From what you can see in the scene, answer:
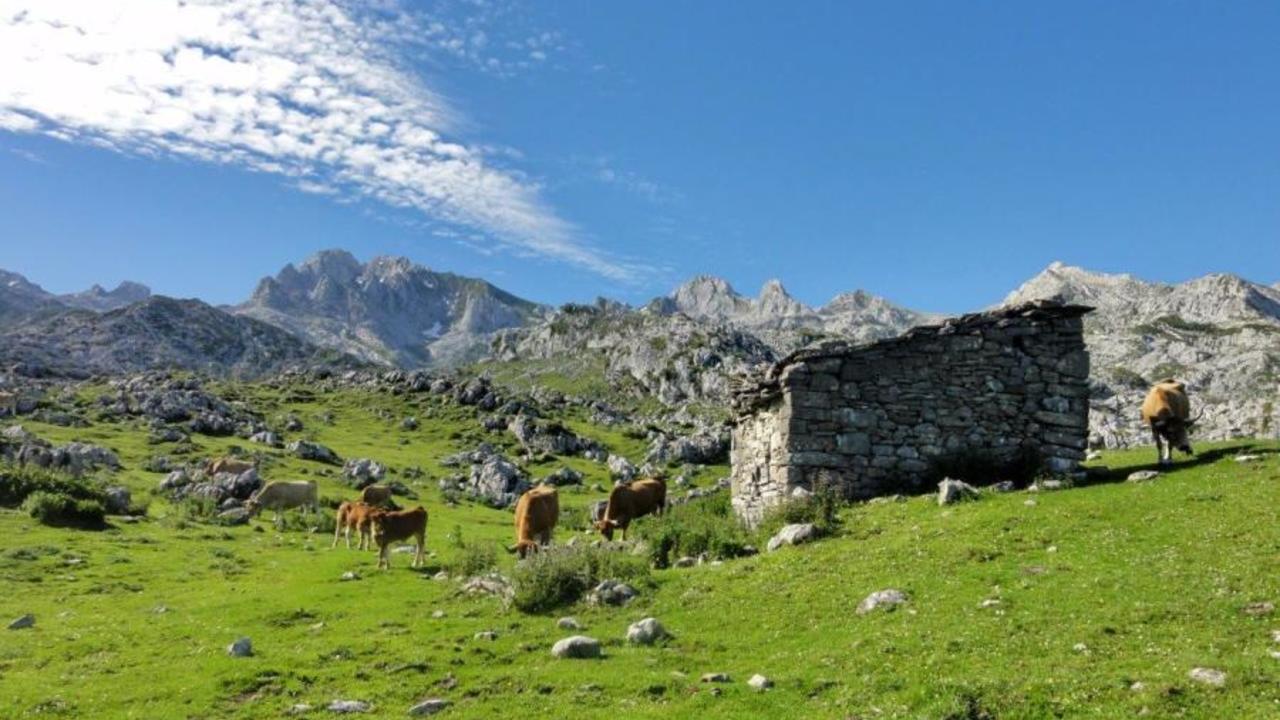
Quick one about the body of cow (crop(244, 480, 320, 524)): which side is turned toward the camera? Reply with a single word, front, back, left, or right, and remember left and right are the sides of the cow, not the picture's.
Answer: left

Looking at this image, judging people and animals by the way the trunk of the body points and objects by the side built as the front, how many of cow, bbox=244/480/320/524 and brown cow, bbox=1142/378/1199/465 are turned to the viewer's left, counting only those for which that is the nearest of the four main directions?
1

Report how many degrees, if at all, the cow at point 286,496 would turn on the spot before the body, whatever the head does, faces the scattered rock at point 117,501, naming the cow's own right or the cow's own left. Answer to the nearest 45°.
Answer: approximately 45° to the cow's own left

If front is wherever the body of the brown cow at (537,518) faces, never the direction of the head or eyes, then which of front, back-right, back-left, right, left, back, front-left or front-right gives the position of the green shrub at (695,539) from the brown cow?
left

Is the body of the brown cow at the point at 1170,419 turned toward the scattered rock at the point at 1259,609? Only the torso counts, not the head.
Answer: yes

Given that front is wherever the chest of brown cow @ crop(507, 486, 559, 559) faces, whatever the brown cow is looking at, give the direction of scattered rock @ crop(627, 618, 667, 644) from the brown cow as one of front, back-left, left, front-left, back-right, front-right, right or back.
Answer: front-left

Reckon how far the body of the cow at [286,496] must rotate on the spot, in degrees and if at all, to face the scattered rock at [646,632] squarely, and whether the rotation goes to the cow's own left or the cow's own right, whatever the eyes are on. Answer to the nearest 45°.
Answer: approximately 90° to the cow's own left

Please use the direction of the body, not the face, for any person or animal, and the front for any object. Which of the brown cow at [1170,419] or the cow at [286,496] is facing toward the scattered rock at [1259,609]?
the brown cow

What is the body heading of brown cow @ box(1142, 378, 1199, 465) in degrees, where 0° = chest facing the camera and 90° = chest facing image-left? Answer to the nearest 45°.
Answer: approximately 0°
